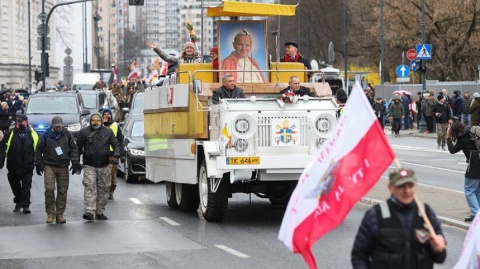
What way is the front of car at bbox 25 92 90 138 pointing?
toward the camera

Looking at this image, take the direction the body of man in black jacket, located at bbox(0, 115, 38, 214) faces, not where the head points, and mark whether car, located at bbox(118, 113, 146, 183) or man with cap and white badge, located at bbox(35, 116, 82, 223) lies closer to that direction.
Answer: the man with cap and white badge

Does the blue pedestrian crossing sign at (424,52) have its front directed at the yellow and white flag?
yes

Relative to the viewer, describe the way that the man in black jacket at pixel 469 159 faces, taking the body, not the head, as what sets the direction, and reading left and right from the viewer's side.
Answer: facing to the left of the viewer

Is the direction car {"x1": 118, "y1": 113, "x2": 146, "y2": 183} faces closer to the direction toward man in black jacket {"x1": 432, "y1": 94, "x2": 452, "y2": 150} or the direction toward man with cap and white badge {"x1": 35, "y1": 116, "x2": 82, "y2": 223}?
the man with cap and white badge

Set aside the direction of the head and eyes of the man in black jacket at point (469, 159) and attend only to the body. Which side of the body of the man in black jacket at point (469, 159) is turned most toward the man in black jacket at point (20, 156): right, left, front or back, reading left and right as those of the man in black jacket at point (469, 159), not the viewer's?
front

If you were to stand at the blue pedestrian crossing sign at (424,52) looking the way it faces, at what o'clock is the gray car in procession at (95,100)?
The gray car in procession is roughly at 2 o'clock from the blue pedestrian crossing sign.

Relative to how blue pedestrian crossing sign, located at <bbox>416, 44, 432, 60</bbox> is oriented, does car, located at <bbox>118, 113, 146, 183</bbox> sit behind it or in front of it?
in front

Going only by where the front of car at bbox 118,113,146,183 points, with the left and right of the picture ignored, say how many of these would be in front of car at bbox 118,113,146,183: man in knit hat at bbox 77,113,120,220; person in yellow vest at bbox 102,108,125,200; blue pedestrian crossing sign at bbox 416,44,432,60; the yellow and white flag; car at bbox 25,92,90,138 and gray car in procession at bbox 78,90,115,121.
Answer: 3
